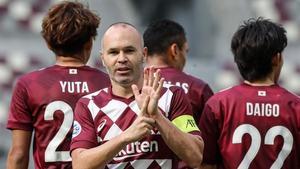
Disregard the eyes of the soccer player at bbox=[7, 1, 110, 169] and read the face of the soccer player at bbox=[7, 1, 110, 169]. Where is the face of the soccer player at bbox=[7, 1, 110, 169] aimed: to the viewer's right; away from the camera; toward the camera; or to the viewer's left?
away from the camera

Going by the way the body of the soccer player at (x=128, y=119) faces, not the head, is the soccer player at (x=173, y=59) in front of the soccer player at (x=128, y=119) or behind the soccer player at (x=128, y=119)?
behind

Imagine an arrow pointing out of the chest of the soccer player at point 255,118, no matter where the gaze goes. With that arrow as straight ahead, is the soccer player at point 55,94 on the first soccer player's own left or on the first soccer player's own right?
on the first soccer player's own left

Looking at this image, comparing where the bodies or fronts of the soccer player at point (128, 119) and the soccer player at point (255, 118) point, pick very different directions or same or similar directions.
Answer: very different directions

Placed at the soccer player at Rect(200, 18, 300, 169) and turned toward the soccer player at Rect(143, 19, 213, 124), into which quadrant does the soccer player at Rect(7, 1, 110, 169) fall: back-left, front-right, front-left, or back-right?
front-left

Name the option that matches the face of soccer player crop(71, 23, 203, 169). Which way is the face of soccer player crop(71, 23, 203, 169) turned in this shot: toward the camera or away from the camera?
toward the camera

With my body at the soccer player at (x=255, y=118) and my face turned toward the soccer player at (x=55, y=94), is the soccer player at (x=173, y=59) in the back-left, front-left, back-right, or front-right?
front-right

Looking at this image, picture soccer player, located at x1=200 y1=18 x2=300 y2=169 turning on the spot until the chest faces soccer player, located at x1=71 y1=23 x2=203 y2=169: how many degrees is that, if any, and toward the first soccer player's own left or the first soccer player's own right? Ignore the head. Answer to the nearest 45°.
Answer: approximately 135° to the first soccer player's own left

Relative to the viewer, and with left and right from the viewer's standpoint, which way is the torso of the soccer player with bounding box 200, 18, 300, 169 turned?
facing away from the viewer

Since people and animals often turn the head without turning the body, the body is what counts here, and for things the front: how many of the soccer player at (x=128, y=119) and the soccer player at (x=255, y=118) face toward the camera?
1

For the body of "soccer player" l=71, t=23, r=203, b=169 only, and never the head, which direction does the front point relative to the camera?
toward the camera

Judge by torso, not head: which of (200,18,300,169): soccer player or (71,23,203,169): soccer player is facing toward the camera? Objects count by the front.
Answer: (71,23,203,169): soccer player
